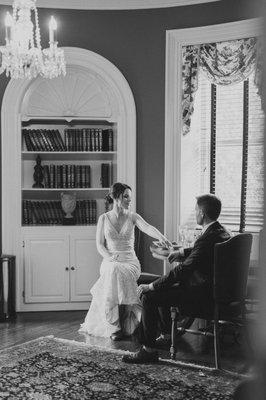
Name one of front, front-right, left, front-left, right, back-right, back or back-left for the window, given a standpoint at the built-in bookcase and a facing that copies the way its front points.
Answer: left

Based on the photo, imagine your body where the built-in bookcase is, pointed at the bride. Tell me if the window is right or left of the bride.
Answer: left

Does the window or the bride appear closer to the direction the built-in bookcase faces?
the bride

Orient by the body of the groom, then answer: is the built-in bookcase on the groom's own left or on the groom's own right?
on the groom's own right

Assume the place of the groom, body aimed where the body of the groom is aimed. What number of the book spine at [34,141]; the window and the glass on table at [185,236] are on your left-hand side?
0

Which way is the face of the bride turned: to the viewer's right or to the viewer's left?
to the viewer's right

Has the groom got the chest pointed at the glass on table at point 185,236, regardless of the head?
no

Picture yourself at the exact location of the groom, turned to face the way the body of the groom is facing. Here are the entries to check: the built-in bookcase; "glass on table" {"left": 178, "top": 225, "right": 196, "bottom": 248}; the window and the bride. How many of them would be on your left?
0

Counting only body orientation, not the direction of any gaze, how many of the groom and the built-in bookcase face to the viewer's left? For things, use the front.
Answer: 1

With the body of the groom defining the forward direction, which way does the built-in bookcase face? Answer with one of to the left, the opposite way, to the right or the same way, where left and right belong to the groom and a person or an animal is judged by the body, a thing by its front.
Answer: to the left

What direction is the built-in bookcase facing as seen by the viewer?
toward the camera

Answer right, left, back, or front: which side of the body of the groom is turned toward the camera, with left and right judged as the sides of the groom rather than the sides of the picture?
left

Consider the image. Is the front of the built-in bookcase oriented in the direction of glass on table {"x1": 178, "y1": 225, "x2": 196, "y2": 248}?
no

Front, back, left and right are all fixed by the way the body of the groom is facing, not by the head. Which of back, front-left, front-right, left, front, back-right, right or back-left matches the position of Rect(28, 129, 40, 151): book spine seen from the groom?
front-right

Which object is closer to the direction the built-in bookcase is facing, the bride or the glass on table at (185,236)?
the bride
